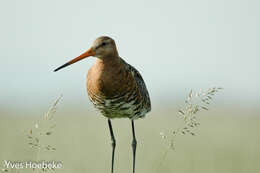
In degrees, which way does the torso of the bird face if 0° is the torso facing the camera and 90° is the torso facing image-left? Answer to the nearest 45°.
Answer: approximately 45°
